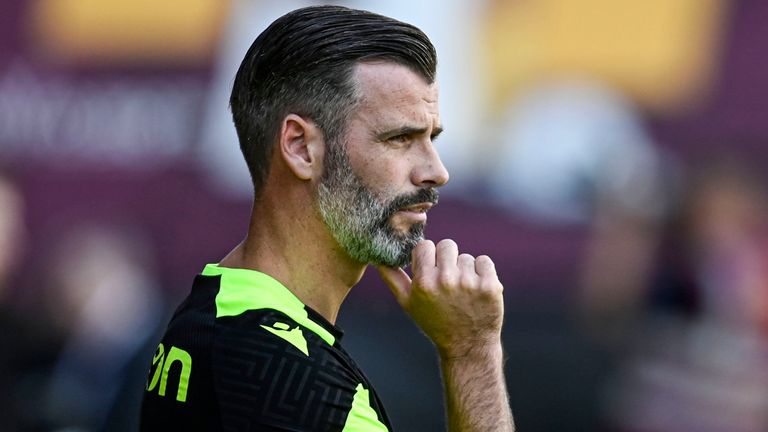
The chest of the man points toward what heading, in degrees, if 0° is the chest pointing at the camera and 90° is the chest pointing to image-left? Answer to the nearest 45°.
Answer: approximately 270°

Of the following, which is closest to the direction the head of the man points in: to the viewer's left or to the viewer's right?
to the viewer's right
